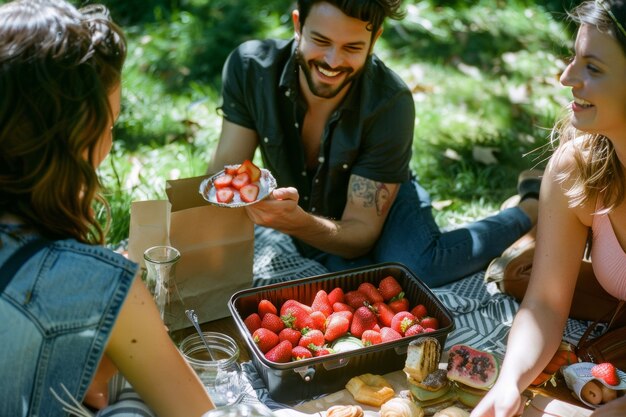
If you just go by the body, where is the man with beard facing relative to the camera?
toward the camera

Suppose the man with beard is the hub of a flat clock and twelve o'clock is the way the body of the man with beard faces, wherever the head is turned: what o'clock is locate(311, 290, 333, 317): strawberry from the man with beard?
The strawberry is roughly at 12 o'clock from the man with beard.

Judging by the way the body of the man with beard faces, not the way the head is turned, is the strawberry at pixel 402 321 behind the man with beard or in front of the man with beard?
in front

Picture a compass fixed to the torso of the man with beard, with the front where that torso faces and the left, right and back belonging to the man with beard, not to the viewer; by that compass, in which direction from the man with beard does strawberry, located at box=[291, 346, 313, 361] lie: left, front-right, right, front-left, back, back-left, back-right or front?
front

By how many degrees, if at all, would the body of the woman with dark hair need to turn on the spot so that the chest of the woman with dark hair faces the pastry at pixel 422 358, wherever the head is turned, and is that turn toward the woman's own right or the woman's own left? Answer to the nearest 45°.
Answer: approximately 45° to the woman's own right

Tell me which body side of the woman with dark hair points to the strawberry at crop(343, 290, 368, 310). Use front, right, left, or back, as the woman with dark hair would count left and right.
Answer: front

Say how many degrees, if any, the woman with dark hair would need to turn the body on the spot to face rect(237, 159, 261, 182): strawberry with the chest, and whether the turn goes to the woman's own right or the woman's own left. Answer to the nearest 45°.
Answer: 0° — they already face it

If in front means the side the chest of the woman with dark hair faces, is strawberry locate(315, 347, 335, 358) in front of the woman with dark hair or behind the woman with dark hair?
in front

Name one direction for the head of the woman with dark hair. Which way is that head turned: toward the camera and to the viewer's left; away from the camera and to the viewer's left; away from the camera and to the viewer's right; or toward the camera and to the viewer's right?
away from the camera and to the viewer's right

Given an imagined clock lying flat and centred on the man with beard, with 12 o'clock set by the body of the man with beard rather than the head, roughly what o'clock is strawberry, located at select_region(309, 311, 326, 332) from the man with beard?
The strawberry is roughly at 12 o'clock from the man with beard.

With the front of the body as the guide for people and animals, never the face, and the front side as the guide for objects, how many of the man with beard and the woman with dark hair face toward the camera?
1

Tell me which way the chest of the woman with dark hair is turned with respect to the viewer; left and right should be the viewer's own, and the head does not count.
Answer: facing away from the viewer and to the right of the viewer

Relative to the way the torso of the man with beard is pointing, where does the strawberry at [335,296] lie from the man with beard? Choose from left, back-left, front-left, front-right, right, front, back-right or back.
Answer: front
